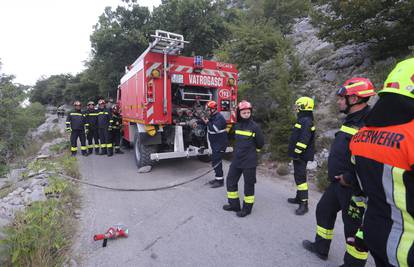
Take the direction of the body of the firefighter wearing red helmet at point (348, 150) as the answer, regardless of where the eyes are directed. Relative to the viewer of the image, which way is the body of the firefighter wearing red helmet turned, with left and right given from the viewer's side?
facing to the left of the viewer

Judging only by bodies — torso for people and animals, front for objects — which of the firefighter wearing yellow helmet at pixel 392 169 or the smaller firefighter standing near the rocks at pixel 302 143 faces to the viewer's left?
the smaller firefighter standing near the rocks

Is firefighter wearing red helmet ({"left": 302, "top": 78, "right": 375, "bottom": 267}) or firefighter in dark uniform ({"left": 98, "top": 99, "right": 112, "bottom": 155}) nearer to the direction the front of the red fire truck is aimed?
the firefighter in dark uniform

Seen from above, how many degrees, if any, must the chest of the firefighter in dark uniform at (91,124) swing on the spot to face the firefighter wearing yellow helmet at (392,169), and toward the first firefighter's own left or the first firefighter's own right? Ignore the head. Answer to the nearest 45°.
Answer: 0° — they already face them

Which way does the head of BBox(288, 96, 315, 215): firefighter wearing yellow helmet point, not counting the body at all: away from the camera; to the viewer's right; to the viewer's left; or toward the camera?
to the viewer's left

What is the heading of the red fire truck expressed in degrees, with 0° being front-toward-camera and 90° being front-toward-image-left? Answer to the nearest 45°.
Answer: approximately 135°

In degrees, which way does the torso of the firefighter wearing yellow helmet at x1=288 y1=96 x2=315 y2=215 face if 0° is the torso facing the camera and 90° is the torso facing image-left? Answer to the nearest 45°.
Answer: approximately 90°
